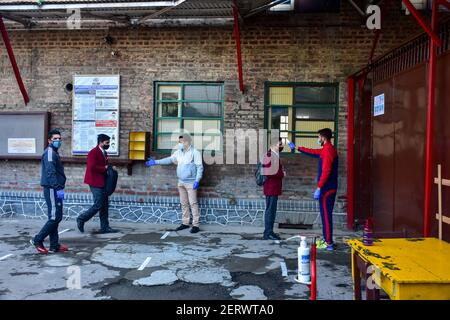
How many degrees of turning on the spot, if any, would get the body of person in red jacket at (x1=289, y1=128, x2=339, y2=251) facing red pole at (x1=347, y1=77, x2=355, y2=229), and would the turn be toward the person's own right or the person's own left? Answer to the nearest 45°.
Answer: approximately 90° to the person's own right

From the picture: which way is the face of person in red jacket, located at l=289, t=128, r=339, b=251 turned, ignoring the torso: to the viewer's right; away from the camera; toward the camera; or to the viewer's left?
to the viewer's left

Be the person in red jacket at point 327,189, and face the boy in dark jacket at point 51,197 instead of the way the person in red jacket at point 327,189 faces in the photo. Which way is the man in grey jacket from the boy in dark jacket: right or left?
right

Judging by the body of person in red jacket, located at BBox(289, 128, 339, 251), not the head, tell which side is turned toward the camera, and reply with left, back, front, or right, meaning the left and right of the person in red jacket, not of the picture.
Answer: left

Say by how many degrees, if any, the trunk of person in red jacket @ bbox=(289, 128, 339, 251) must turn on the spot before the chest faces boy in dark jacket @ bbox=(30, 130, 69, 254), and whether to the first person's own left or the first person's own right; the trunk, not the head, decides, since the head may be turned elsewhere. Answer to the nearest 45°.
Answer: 0° — they already face them

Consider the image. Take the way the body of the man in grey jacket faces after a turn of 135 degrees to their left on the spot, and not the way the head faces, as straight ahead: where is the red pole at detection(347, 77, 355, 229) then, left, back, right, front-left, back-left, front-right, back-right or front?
front

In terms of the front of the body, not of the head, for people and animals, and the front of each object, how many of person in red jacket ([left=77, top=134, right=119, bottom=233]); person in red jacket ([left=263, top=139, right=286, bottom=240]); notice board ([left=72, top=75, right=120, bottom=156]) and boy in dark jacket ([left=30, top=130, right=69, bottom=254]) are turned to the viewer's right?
3

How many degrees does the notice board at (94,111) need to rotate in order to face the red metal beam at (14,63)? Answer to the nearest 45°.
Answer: approximately 90° to its right

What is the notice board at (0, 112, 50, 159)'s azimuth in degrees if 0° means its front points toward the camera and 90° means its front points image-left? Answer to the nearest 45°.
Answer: approximately 0°

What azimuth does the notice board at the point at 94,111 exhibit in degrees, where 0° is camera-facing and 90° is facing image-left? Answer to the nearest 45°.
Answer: approximately 0°

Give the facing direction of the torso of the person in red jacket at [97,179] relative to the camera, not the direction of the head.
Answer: to the viewer's right

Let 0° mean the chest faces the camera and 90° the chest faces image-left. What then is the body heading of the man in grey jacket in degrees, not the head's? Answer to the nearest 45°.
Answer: approximately 45°
